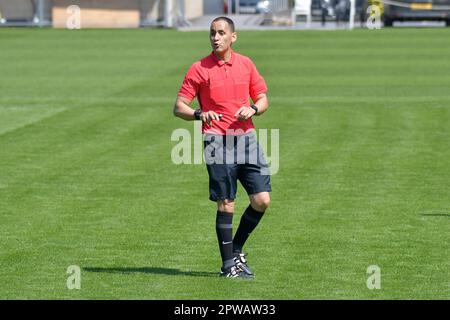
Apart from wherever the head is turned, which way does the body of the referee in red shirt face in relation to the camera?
toward the camera
